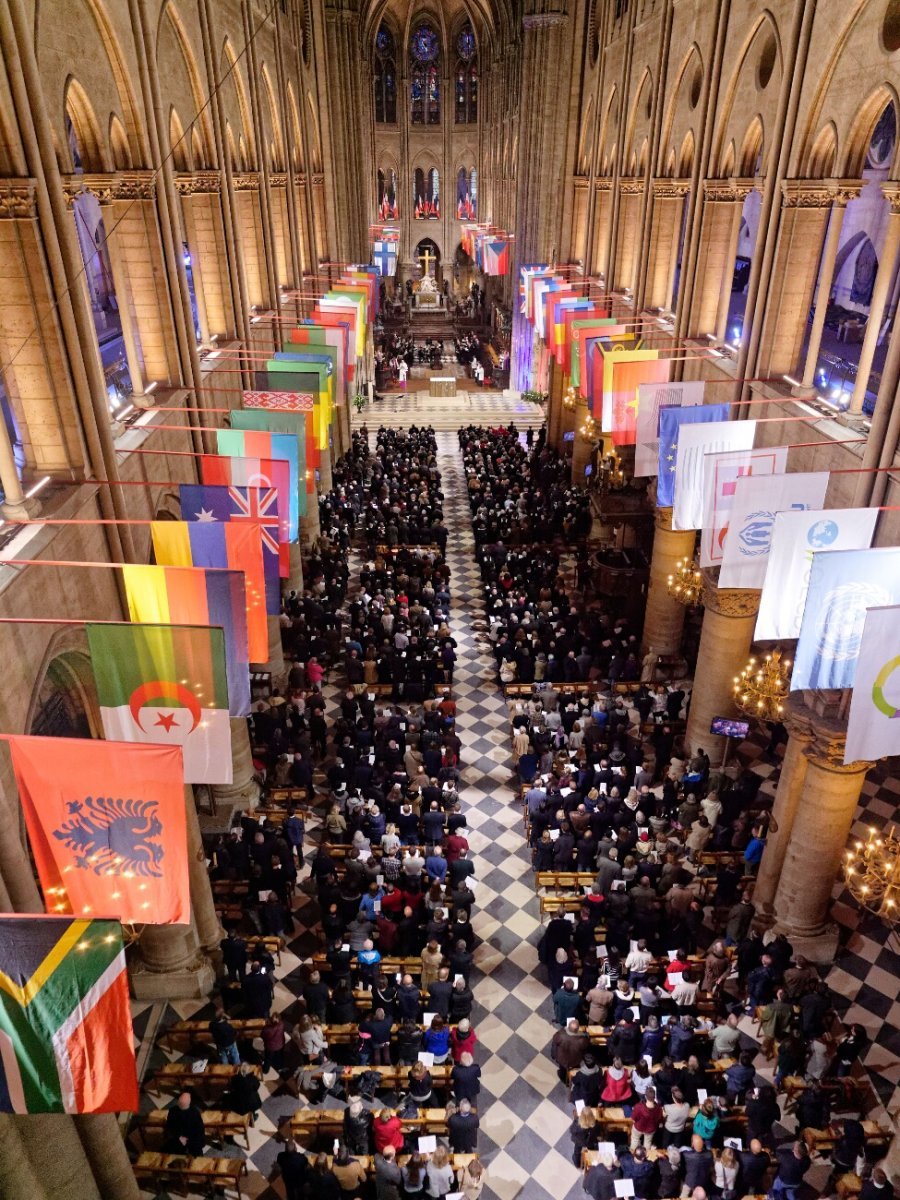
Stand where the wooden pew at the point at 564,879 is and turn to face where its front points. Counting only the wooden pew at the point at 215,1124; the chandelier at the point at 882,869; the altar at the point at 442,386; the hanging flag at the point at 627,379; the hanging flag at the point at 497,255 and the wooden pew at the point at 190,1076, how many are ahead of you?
3

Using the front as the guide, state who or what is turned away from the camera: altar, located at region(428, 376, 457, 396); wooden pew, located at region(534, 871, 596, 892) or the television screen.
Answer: the wooden pew

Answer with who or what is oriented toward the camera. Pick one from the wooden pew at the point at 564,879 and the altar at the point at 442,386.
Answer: the altar

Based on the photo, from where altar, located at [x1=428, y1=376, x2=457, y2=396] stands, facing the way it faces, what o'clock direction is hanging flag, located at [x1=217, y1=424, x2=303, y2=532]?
The hanging flag is roughly at 12 o'clock from the altar.

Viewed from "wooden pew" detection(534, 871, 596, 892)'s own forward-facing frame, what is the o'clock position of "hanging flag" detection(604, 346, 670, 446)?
The hanging flag is roughly at 12 o'clock from the wooden pew.

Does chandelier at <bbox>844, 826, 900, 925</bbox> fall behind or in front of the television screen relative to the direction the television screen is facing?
in front

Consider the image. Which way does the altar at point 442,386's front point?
toward the camera

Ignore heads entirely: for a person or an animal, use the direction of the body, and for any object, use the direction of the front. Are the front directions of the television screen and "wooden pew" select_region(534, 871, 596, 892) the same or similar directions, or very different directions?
very different directions

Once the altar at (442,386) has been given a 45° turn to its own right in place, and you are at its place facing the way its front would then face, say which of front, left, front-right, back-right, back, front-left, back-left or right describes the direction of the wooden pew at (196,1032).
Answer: front-left

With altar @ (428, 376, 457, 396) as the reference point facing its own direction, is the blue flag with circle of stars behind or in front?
in front

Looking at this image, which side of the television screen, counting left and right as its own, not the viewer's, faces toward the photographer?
front

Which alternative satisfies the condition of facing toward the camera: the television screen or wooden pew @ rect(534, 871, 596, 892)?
the television screen

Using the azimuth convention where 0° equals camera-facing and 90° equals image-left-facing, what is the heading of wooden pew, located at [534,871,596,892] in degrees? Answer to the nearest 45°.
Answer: approximately 180°

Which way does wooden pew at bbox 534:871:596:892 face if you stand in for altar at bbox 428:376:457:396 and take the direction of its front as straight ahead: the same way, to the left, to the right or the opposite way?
the opposite way

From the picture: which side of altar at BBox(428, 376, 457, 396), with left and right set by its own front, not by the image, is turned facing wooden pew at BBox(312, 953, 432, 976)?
front

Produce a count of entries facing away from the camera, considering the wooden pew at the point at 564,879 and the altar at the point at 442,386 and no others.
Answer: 1

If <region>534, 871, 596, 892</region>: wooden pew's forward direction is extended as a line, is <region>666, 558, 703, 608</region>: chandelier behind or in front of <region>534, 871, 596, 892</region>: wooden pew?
in front

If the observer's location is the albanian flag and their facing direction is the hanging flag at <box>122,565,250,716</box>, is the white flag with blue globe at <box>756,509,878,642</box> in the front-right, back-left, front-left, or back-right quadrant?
front-right
